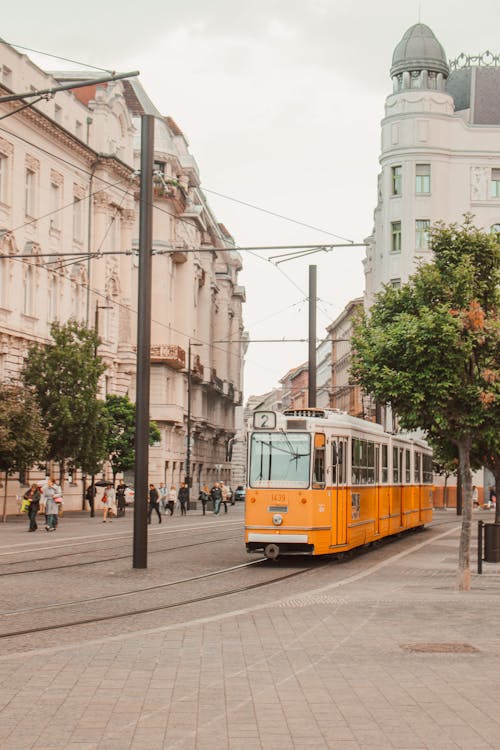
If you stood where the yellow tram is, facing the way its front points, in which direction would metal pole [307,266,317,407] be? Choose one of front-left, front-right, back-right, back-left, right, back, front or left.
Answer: back-right

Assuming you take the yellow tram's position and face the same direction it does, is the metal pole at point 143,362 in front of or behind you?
in front

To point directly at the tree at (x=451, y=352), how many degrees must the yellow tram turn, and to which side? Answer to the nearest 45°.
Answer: approximately 90° to its left

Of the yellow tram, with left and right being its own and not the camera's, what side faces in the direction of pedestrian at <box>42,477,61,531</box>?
right

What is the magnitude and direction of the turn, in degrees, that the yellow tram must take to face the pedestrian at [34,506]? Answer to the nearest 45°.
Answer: approximately 90° to its right

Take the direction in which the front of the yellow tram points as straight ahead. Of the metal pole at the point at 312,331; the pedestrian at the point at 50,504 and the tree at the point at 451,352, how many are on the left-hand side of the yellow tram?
1

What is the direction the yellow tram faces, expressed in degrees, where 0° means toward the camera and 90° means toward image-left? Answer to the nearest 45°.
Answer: approximately 45°

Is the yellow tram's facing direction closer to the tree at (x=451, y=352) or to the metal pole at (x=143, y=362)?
the metal pole
